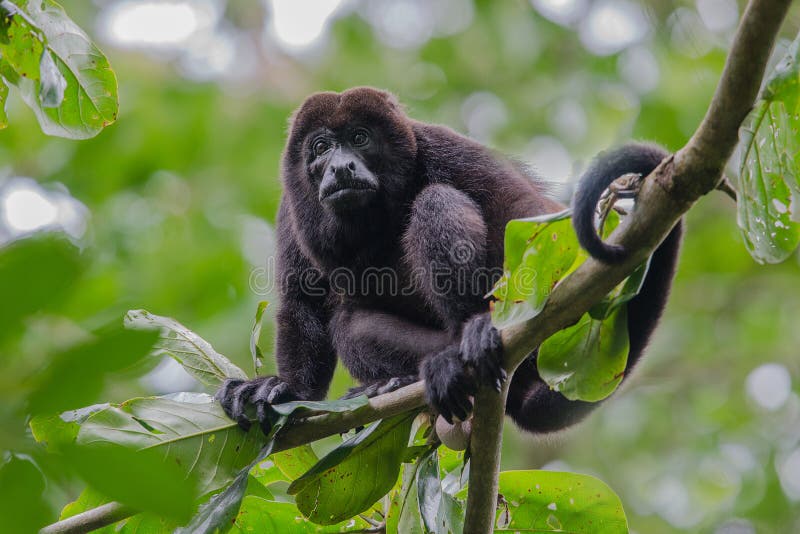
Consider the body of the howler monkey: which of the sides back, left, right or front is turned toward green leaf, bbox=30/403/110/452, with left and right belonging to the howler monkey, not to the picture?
front

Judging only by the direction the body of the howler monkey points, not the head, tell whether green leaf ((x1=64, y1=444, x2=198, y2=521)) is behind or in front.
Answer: in front

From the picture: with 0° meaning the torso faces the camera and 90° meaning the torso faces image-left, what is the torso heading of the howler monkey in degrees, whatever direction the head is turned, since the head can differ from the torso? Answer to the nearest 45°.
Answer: approximately 45°

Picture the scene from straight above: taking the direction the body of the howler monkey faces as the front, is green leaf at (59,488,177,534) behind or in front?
in front

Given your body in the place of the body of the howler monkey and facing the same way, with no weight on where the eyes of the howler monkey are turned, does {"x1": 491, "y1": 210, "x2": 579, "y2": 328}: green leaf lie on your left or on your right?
on your left
